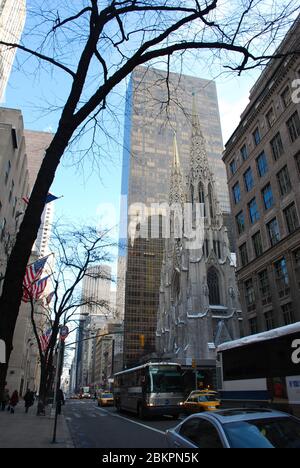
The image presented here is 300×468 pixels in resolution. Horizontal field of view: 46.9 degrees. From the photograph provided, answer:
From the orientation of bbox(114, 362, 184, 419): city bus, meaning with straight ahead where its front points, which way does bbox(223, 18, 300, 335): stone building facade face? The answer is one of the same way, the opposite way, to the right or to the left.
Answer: to the right

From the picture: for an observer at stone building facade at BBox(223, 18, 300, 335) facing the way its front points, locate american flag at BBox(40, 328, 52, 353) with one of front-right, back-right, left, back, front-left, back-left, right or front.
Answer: front-right

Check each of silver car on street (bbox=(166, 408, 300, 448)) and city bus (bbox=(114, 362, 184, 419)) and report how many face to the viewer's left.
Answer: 0

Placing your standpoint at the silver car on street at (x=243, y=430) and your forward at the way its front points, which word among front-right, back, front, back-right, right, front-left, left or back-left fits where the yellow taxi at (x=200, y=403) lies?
back-left

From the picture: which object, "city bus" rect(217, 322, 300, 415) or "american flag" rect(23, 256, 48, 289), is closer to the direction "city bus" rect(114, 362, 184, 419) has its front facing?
the city bus

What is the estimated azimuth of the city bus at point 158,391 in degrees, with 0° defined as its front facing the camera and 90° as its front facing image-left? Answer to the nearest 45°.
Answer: approximately 315°

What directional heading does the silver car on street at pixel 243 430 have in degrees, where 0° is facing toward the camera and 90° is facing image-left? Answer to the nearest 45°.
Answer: approximately 315°

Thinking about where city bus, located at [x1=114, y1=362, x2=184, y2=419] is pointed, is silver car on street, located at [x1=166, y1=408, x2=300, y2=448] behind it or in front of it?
in front

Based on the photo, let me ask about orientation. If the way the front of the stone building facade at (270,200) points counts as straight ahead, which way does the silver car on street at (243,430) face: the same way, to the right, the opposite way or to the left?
to the left

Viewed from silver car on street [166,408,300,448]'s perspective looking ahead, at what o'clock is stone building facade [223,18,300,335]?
The stone building facade is roughly at 8 o'clock from the silver car on street.
